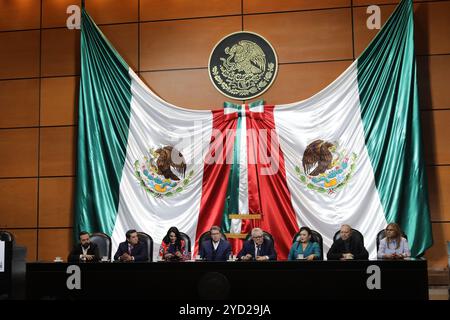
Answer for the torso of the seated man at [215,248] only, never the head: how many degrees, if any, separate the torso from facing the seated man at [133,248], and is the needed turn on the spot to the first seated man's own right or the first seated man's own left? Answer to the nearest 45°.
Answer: approximately 90° to the first seated man's own right

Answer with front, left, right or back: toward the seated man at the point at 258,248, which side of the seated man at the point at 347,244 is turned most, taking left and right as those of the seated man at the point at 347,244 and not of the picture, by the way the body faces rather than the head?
right

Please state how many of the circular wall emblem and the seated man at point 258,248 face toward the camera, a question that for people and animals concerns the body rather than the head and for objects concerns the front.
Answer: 2

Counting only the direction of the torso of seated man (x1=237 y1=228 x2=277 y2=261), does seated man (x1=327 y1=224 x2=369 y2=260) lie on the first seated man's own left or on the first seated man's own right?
on the first seated man's own left

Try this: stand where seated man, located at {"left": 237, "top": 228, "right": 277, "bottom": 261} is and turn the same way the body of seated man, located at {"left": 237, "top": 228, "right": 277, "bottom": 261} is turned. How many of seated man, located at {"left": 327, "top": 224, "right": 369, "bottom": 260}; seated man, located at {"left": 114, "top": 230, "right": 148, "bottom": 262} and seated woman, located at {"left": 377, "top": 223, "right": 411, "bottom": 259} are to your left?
2

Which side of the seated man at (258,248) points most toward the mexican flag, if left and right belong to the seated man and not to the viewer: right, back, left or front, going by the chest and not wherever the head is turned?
back

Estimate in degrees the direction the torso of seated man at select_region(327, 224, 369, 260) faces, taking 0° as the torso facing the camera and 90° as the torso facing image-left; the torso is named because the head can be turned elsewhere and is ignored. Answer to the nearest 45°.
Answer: approximately 0°

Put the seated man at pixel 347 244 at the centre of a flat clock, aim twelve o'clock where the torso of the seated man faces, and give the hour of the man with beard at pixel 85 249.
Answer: The man with beard is roughly at 3 o'clock from the seated man.
